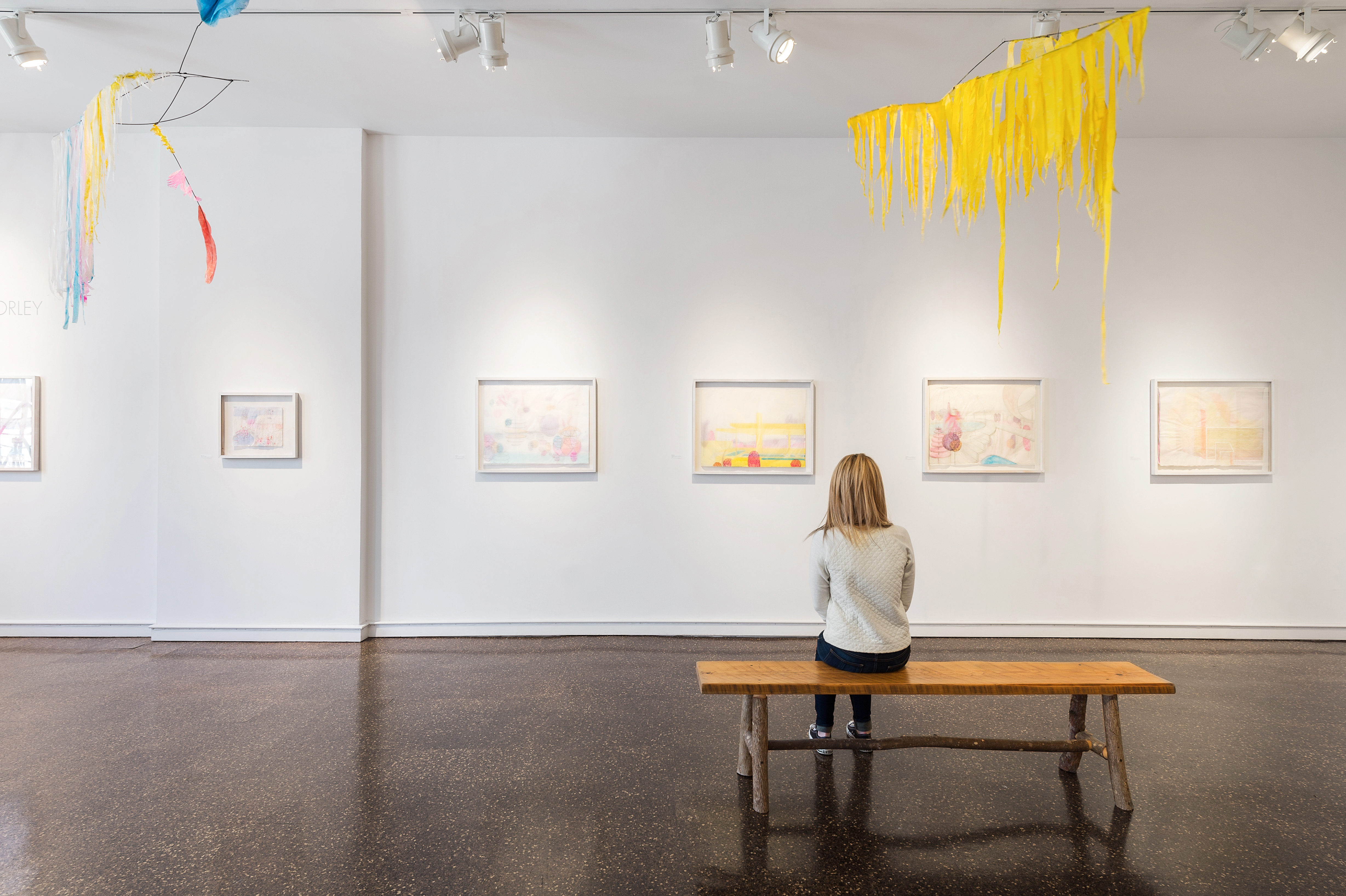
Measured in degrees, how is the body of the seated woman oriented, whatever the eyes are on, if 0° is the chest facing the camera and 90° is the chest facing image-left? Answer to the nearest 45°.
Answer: approximately 180°

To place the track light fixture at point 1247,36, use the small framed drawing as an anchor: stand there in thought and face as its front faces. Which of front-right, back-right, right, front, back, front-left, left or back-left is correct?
front-left

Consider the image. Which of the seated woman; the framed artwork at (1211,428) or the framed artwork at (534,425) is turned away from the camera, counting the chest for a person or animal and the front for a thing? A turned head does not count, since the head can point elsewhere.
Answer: the seated woman

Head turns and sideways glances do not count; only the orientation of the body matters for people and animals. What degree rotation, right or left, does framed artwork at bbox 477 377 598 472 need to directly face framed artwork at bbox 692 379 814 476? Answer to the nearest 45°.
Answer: approximately 90° to its left

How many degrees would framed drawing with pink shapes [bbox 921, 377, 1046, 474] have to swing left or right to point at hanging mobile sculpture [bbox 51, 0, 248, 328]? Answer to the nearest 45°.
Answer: approximately 45° to its right

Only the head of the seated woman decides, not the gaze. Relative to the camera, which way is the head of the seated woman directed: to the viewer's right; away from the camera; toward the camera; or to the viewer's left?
away from the camera

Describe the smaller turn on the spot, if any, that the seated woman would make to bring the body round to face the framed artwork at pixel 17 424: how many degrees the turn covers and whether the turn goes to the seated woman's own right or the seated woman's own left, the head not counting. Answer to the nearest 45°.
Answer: approximately 90° to the seated woman's own left

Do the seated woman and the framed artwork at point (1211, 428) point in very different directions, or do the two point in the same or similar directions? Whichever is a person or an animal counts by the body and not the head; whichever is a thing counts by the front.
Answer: very different directions

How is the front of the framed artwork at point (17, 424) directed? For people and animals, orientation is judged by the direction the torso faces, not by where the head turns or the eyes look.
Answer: toward the camera

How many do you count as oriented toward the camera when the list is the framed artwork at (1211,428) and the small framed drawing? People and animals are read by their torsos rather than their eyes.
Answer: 2

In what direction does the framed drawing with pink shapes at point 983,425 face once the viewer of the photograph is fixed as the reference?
facing the viewer
